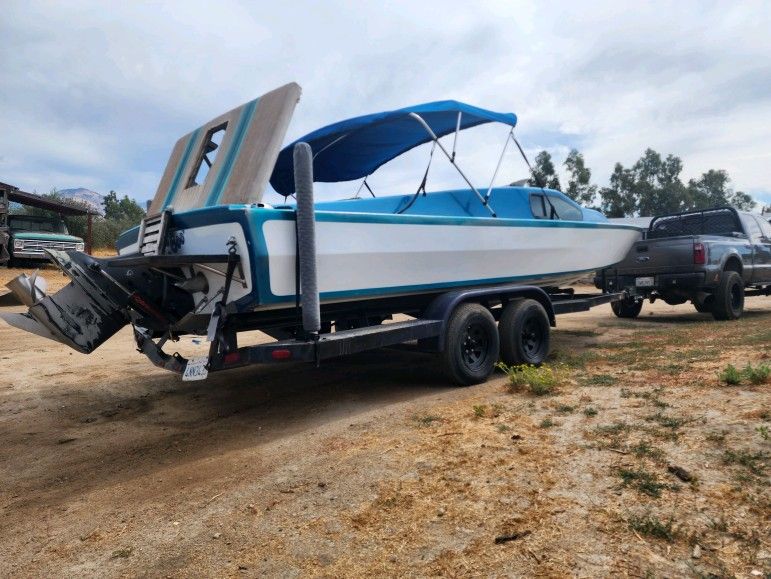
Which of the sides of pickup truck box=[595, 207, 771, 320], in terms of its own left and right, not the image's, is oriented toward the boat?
back

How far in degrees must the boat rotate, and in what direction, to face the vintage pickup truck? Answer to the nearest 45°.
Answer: approximately 90° to its left

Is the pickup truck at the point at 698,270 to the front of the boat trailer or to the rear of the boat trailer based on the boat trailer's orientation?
to the front

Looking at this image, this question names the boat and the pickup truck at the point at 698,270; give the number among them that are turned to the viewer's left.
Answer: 0

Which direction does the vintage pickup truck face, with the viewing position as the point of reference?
facing the viewer and to the right of the viewer

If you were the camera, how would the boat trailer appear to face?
facing away from the viewer and to the right of the viewer

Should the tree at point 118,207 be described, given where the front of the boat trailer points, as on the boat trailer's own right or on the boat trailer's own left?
on the boat trailer's own left

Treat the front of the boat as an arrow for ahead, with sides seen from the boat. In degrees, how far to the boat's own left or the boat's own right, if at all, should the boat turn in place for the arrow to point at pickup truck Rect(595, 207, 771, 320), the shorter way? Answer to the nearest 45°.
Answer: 0° — it already faces it

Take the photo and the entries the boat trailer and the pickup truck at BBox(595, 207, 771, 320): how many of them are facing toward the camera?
0

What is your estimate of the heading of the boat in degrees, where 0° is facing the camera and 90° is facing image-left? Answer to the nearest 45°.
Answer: approximately 225°

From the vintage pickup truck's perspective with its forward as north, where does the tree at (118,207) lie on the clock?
The tree is roughly at 8 o'clock from the vintage pickup truck.
